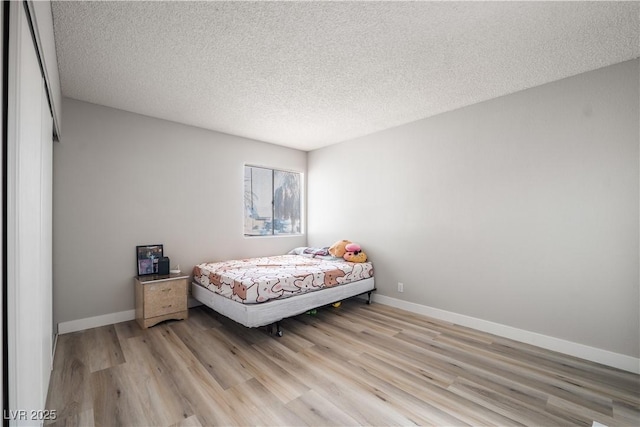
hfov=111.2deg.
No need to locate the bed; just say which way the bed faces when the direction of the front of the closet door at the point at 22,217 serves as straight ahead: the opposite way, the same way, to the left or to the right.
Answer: the opposite way

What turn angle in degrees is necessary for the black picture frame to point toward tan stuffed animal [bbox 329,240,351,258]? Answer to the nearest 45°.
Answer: approximately 90° to its left

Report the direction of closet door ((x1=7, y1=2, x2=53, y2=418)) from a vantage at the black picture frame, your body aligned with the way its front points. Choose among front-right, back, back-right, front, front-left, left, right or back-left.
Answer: front

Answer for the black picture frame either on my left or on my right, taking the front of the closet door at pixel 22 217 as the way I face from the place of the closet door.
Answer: on my left

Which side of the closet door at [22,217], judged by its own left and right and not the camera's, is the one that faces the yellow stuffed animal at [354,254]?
front

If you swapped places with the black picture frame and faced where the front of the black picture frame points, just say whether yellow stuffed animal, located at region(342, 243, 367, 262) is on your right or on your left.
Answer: on your left

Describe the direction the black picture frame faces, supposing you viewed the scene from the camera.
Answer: facing the viewer

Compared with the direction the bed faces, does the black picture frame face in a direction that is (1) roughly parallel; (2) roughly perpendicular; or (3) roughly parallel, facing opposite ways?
roughly perpendicular

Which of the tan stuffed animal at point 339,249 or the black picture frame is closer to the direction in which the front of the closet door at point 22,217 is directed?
the tan stuffed animal

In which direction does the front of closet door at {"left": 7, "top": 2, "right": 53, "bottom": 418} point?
to the viewer's right

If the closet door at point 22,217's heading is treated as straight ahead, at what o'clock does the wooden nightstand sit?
The wooden nightstand is roughly at 10 o'clock from the closet door.

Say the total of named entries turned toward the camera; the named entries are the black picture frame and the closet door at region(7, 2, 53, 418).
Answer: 1

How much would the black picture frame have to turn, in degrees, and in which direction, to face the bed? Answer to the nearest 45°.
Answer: approximately 45° to its left

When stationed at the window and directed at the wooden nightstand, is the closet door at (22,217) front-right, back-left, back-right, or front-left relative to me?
front-left

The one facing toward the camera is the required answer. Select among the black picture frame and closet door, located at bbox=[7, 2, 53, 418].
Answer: the black picture frame

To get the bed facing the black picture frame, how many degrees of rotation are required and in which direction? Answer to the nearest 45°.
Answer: approximately 45° to its right

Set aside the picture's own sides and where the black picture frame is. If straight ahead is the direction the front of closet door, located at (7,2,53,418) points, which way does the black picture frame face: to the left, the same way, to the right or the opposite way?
to the right
